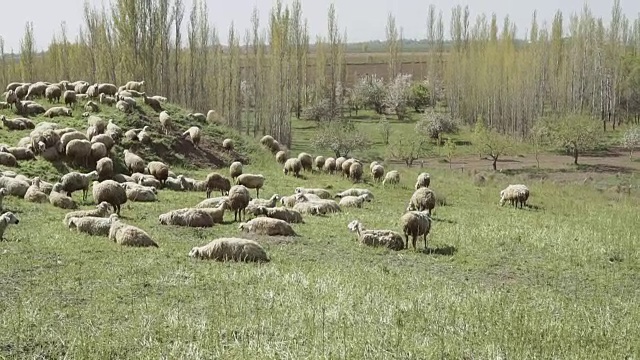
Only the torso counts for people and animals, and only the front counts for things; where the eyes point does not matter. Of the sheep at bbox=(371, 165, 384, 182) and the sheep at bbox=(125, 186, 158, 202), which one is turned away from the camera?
the sheep at bbox=(371, 165, 384, 182)

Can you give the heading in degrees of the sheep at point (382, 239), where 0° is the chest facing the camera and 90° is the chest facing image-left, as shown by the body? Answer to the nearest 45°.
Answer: approximately 90°

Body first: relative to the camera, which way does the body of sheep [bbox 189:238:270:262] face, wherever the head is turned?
to the viewer's left

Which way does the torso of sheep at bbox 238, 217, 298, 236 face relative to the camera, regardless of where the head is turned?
to the viewer's left

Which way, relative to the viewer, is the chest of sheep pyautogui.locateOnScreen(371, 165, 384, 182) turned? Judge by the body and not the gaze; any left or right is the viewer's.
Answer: facing away from the viewer

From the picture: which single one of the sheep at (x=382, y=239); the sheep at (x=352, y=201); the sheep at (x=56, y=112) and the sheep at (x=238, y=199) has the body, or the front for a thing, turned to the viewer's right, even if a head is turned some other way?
the sheep at (x=352, y=201)

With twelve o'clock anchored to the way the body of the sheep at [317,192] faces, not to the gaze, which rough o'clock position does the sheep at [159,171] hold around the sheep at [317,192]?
the sheep at [159,171] is roughly at 12 o'clock from the sheep at [317,192].

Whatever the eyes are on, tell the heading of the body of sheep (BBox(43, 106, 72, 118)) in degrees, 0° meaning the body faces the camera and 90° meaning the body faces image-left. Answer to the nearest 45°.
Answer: approximately 90°

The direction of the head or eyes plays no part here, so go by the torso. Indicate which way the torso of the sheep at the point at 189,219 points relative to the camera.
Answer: to the viewer's left

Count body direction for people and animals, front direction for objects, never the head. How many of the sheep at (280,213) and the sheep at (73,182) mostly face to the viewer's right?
1
